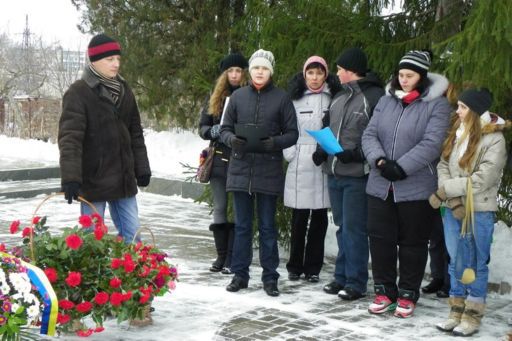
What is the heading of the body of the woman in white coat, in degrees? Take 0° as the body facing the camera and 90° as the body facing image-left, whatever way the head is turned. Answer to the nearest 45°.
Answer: approximately 0°

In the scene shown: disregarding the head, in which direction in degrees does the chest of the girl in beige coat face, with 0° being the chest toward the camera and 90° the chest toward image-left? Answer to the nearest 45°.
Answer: approximately 45°

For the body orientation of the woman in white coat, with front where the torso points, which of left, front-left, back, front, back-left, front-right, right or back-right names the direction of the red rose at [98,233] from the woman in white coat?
front-right

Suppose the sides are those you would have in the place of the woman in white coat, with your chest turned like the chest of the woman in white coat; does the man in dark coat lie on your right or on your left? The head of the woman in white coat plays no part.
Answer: on your right

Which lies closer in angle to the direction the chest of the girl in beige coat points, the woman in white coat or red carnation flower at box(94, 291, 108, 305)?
the red carnation flower

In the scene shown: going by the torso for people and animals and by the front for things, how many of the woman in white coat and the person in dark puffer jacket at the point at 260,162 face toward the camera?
2
